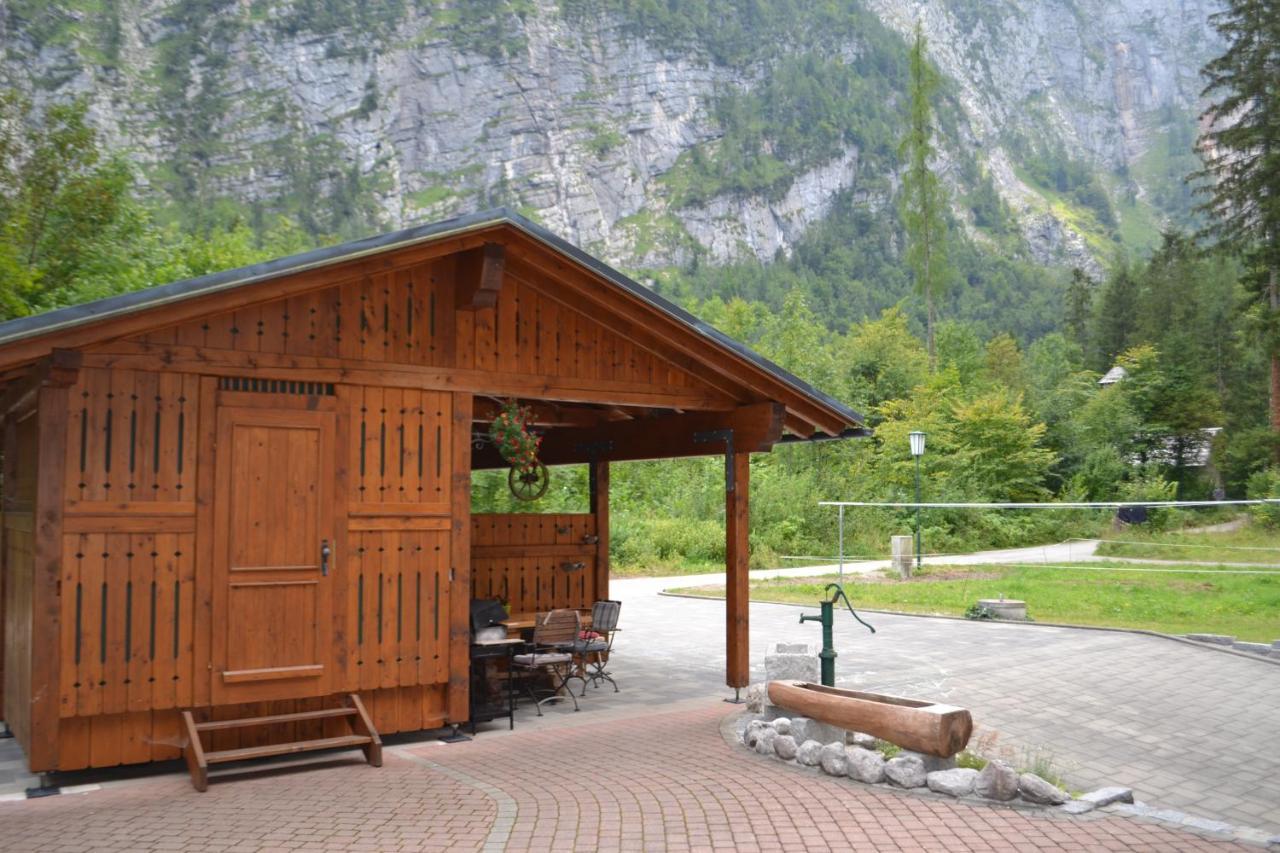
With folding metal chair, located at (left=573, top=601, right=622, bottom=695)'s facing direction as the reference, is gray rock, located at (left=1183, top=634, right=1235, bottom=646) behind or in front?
behind

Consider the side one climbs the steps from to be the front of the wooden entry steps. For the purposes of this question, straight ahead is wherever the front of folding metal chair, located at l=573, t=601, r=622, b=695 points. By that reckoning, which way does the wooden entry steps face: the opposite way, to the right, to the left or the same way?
to the left

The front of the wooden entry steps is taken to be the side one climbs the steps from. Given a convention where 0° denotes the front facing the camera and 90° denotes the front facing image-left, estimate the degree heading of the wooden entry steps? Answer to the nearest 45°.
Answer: approximately 315°

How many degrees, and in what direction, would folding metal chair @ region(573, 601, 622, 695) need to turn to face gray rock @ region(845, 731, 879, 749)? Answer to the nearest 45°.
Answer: approximately 90° to its left

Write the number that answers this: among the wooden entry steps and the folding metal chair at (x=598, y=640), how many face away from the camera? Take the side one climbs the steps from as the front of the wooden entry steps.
0

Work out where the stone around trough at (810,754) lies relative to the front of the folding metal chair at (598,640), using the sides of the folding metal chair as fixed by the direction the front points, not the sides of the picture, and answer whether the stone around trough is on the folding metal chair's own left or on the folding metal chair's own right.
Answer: on the folding metal chair's own left

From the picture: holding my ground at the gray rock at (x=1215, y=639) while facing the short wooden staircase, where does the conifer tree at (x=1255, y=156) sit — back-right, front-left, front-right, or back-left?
back-right

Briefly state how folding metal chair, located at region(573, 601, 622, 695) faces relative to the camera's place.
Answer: facing the viewer and to the left of the viewer
